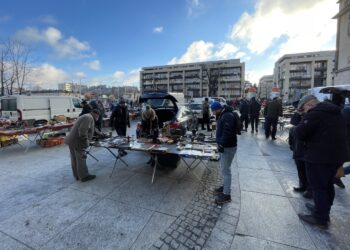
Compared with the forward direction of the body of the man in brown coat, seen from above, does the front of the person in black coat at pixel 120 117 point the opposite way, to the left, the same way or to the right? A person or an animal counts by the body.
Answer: to the right

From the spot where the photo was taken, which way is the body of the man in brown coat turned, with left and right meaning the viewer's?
facing to the right of the viewer

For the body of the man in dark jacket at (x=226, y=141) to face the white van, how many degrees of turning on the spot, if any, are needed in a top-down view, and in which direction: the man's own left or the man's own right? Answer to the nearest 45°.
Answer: approximately 45° to the man's own right

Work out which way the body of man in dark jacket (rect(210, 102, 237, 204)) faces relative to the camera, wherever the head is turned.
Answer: to the viewer's left

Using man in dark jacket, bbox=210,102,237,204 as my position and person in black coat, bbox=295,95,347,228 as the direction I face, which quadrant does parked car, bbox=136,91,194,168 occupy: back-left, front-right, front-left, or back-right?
back-left

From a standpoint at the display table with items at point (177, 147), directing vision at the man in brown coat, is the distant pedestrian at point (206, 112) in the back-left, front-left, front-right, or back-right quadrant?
back-right

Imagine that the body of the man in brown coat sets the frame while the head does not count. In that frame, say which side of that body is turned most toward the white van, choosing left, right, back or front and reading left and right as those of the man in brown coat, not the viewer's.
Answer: left

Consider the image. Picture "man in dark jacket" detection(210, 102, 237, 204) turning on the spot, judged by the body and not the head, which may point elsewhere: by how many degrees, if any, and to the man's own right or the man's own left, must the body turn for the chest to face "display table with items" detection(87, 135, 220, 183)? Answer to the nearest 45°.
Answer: approximately 45° to the man's own right

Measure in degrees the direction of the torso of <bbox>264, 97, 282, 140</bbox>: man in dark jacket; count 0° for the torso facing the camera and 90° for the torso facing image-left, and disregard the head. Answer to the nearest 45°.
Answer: approximately 225°
